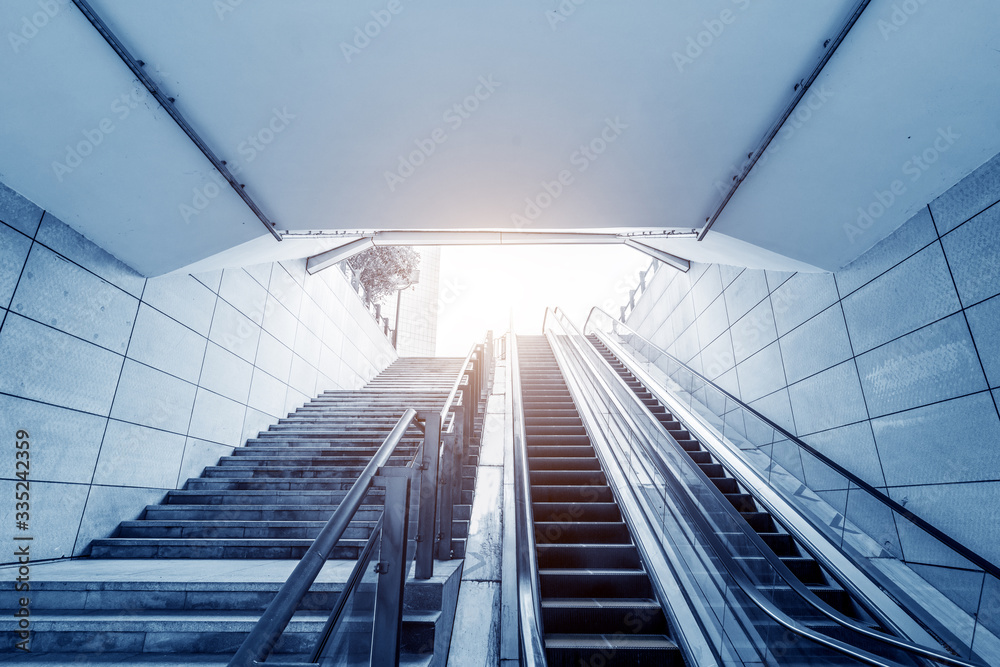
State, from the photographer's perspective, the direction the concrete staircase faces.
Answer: facing the viewer

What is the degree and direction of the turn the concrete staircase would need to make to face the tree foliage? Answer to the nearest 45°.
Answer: approximately 180°

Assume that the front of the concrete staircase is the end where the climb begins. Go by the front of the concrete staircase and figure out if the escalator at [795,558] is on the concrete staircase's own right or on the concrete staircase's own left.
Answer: on the concrete staircase's own left

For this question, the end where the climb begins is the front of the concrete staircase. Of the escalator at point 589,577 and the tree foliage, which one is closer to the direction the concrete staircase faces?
the escalator

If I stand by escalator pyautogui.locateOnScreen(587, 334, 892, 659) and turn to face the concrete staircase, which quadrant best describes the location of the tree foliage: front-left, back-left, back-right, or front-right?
front-right

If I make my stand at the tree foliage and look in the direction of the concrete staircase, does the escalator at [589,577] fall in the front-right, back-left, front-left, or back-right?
front-left

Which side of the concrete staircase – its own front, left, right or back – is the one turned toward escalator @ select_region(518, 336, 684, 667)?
left

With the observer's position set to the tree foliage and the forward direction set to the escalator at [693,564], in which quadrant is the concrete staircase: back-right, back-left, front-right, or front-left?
front-right
